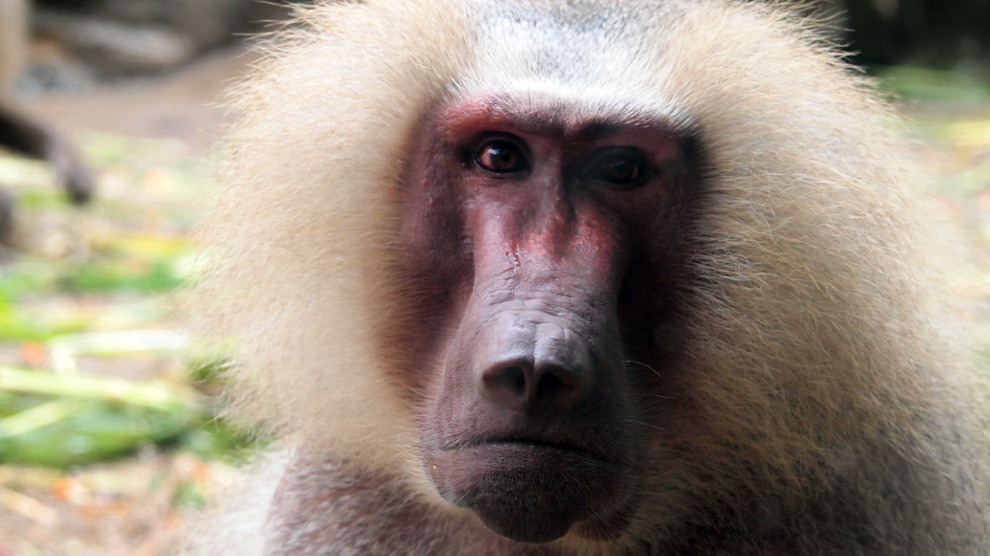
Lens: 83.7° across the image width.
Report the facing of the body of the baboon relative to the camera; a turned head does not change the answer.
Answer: toward the camera
